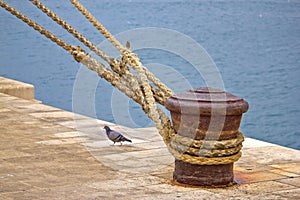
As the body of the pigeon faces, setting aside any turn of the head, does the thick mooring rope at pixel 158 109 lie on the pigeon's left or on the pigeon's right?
on the pigeon's left
